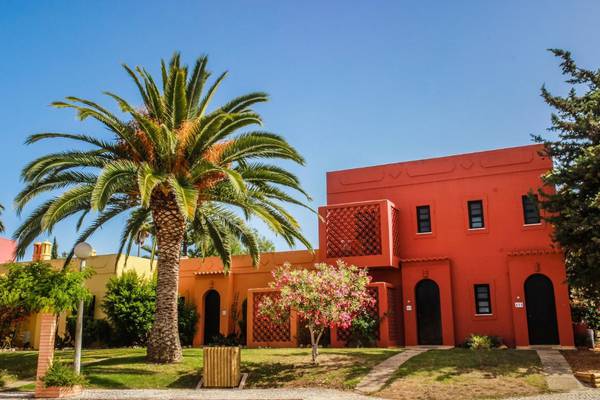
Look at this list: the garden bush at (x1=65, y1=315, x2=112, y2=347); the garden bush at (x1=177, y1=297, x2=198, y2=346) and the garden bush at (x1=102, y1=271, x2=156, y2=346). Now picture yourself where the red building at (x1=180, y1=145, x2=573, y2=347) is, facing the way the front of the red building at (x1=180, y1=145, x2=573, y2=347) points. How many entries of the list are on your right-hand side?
3

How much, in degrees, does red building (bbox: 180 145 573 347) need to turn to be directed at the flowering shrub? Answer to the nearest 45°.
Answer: approximately 45° to its right

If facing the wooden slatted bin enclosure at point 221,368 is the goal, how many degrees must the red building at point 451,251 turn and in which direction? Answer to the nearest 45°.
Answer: approximately 45° to its right

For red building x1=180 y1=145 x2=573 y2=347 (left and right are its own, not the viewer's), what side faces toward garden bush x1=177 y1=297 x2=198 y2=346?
right

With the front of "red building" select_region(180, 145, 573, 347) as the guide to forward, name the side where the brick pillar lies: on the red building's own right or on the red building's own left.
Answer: on the red building's own right

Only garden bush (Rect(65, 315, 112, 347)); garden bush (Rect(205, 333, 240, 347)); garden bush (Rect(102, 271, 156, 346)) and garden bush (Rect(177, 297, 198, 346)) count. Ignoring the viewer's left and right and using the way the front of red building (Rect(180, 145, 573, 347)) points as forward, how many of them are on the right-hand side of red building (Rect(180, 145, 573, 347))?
4

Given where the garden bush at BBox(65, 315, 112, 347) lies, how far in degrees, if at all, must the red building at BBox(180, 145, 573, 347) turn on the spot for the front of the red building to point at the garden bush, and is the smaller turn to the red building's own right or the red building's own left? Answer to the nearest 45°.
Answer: approximately 90° to the red building's own right

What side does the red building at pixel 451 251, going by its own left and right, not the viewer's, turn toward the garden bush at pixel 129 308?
right

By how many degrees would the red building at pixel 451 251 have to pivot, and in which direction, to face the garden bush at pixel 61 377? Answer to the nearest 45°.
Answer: approximately 45° to its right

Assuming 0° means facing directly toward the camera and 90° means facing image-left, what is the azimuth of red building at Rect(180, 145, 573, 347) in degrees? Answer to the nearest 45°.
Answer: approximately 0°

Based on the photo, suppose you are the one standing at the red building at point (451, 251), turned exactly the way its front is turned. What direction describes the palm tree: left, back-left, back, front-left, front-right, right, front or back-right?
front-right

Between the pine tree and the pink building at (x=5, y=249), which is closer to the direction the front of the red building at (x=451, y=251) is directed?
the pine tree
